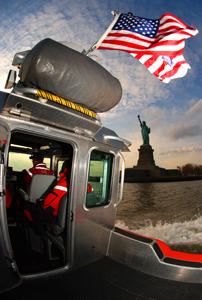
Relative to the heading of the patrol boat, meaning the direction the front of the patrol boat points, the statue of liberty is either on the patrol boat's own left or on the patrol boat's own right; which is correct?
on the patrol boat's own right

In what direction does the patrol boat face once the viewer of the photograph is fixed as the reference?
facing away from the viewer and to the left of the viewer
